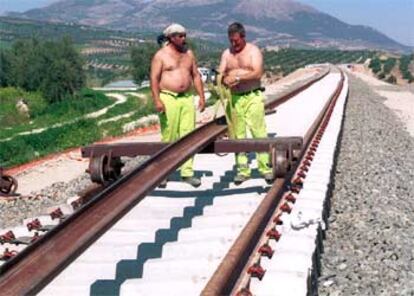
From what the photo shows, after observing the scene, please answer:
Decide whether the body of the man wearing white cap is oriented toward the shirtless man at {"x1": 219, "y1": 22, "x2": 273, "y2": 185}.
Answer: no

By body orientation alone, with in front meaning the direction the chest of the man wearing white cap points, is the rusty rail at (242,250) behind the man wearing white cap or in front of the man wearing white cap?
in front

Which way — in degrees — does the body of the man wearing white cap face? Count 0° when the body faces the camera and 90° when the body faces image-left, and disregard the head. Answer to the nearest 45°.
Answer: approximately 315°

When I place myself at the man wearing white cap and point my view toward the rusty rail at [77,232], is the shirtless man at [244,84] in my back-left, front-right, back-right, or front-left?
back-left

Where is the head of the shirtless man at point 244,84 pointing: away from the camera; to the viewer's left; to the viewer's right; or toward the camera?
toward the camera
